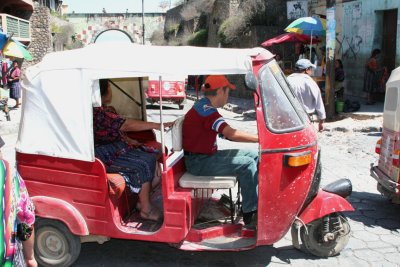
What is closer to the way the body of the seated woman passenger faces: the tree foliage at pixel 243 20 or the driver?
the driver

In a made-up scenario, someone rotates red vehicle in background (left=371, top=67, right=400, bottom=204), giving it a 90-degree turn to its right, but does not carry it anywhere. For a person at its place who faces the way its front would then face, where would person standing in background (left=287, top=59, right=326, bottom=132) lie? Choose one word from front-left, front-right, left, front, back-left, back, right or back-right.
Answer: back

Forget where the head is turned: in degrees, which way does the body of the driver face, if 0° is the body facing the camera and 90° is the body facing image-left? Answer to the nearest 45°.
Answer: approximately 270°

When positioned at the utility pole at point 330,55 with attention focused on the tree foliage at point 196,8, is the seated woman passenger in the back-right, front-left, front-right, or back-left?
back-left

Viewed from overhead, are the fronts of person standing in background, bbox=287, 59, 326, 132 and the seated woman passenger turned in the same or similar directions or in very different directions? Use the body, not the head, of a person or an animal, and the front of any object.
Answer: same or similar directions

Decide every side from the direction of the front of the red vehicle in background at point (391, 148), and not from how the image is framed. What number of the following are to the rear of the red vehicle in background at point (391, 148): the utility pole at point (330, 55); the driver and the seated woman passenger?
2

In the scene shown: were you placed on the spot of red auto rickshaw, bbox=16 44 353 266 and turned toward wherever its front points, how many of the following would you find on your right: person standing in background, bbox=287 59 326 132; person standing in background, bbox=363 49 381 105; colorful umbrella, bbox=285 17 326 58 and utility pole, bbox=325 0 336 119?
0

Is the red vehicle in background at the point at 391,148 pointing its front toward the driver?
no

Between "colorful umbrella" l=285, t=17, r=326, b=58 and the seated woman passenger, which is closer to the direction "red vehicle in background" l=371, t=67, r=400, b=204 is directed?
the colorful umbrella

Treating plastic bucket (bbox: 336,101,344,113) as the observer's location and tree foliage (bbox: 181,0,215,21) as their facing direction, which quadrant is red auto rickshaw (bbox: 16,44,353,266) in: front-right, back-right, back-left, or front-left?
back-left

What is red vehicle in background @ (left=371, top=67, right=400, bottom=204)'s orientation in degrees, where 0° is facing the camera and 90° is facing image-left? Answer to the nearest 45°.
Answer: approximately 225°

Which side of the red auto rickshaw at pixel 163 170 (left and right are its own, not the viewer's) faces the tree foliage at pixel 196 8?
left

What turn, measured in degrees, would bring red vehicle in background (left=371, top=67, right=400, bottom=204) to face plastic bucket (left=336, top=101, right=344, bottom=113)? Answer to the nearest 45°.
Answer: approximately 45° to its left

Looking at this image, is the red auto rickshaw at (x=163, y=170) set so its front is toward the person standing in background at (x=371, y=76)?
no

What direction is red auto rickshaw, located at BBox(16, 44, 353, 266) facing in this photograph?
to the viewer's right
